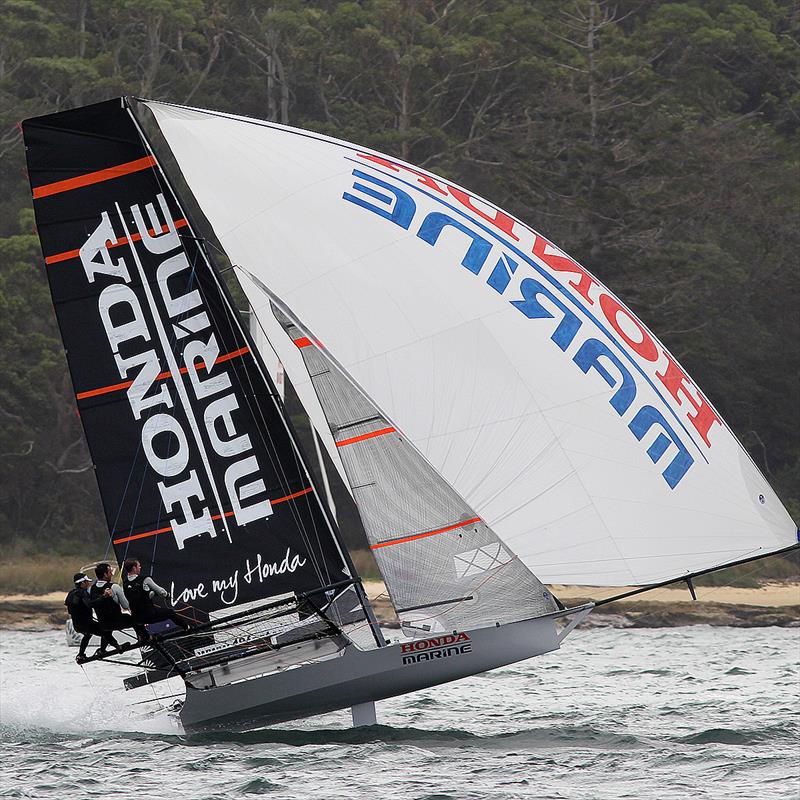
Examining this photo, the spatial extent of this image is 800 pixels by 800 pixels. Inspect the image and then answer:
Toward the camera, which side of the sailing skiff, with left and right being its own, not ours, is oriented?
right

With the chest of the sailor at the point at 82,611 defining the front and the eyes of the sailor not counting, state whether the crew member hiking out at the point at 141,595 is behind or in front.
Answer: in front

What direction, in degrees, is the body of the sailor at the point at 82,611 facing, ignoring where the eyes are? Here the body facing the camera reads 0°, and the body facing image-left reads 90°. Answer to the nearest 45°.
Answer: approximately 270°
